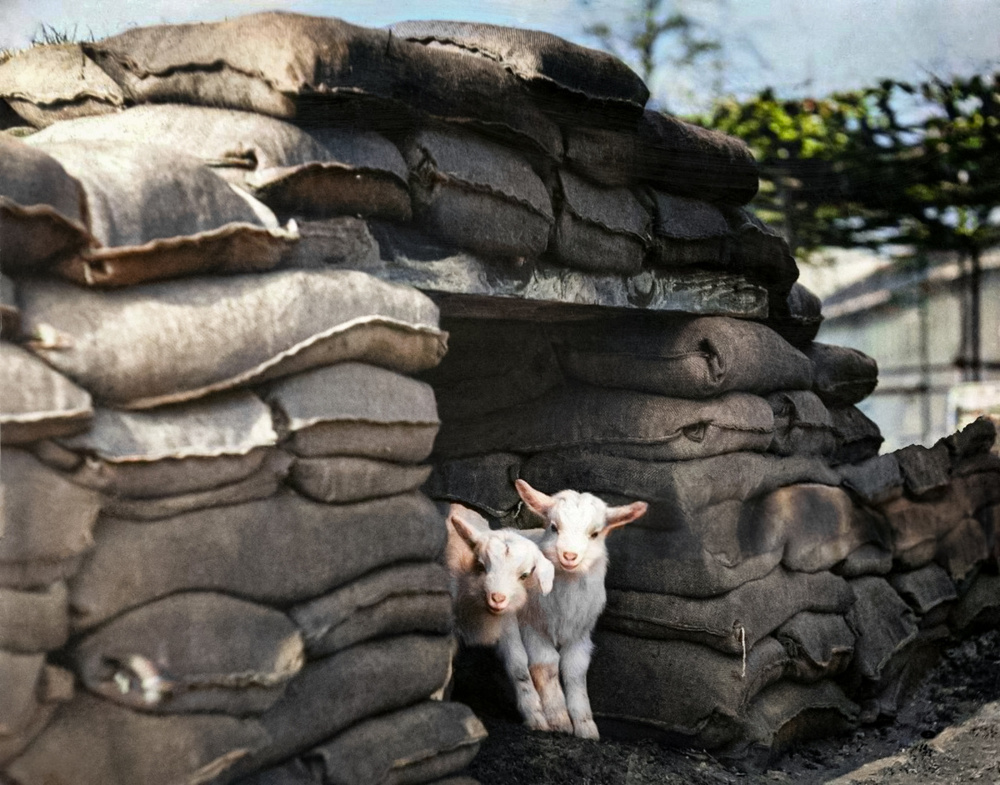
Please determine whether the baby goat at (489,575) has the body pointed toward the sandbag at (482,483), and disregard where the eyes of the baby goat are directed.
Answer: no

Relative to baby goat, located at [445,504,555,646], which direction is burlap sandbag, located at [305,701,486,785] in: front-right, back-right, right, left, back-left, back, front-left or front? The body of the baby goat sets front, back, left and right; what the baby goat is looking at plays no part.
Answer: front

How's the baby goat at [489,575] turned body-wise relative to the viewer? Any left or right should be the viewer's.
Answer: facing the viewer

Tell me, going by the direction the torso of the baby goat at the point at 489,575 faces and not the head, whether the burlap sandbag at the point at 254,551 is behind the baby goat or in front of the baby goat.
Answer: in front

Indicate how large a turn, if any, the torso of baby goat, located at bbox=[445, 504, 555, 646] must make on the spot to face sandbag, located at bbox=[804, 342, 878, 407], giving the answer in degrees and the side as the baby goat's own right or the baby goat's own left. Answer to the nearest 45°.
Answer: approximately 135° to the baby goat's own left

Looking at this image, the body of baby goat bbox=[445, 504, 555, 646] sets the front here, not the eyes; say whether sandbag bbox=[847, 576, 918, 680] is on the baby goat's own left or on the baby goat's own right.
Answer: on the baby goat's own left

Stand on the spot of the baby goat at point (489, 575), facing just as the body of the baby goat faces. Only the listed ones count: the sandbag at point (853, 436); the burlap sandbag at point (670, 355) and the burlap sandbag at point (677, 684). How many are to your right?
0

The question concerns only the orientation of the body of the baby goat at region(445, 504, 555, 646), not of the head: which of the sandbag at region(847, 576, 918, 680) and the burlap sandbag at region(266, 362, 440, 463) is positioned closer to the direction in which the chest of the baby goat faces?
the burlap sandbag

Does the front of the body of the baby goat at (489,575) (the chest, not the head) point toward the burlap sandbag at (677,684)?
no

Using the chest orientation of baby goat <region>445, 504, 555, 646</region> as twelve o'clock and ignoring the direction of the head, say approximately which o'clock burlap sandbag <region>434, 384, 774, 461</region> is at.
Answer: The burlap sandbag is roughly at 7 o'clock from the baby goat.

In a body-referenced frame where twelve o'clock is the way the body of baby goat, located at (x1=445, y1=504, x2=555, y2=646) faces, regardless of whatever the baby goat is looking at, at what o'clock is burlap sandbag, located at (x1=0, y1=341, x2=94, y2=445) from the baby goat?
The burlap sandbag is roughly at 3 o'clock from the baby goat.

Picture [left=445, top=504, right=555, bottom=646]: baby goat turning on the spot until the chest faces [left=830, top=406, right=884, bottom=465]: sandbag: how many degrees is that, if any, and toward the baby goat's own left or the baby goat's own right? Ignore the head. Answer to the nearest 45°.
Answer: approximately 135° to the baby goat's own left

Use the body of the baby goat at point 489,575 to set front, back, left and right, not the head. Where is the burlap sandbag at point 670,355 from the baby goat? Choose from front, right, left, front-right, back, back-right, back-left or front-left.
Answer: back-left

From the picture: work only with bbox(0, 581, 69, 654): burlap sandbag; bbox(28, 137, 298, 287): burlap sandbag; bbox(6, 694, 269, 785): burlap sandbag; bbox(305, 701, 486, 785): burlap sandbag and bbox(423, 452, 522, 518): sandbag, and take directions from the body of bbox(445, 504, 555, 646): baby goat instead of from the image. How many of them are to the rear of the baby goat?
1

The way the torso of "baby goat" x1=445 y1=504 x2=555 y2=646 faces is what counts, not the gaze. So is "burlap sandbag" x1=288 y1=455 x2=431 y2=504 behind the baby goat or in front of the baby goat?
in front
